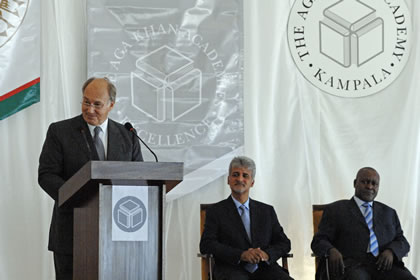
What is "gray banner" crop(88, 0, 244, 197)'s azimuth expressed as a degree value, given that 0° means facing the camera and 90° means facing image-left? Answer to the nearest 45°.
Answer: approximately 0°

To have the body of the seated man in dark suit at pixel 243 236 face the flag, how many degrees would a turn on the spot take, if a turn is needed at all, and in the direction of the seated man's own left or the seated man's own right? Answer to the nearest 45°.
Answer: approximately 90° to the seated man's own right

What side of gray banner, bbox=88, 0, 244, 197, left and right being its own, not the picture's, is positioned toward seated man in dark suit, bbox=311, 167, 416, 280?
left

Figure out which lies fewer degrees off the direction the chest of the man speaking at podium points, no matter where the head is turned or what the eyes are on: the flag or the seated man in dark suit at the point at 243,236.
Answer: the seated man in dark suit

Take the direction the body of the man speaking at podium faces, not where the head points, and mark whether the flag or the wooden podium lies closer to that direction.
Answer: the wooden podium

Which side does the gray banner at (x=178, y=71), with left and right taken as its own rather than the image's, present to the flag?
right

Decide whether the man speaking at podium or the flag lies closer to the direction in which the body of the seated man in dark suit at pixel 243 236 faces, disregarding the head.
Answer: the man speaking at podium

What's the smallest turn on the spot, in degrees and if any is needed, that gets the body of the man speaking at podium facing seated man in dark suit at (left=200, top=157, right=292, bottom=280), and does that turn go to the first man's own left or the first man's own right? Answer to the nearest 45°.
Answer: approximately 90° to the first man's own left
